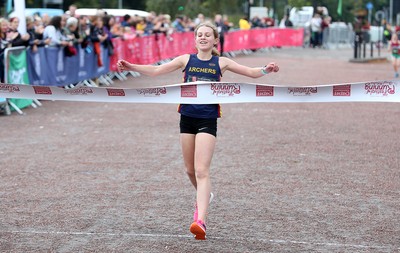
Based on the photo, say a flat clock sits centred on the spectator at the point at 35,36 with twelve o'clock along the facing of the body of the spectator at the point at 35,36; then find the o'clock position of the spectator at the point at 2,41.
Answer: the spectator at the point at 2,41 is roughly at 2 o'clock from the spectator at the point at 35,36.

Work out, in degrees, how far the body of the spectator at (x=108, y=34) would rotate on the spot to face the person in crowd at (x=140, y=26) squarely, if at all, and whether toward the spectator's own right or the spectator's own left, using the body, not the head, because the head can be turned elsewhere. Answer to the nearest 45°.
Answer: approximately 135° to the spectator's own left

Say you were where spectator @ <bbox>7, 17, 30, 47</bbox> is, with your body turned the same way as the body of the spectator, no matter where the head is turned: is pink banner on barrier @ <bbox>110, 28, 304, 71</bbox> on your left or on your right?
on your left

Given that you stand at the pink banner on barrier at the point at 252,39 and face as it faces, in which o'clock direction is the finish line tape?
The finish line tape is roughly at 12 o'clock from the pink banner on barrier.

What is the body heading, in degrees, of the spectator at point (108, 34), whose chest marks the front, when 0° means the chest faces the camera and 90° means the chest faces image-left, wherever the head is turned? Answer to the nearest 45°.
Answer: approximately 315°

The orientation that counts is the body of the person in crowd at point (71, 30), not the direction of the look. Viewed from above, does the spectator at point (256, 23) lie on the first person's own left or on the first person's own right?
on the first person's own left

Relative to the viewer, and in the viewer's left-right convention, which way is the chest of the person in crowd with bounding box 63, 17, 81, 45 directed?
facing the viewer and to the right of the viewer

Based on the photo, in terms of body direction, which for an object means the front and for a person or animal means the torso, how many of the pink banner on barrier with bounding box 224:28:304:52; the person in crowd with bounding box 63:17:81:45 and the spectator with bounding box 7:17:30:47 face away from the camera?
0

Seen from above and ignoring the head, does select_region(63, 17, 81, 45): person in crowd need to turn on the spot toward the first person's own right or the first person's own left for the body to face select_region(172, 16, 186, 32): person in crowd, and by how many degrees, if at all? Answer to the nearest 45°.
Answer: approximately 135° to the first person's own left

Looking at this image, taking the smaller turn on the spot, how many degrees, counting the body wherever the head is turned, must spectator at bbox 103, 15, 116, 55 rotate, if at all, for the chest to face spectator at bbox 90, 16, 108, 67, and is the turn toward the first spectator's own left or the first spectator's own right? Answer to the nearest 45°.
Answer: approximately 45° to the first spectator's own right

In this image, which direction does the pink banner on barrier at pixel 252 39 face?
toward the camera
